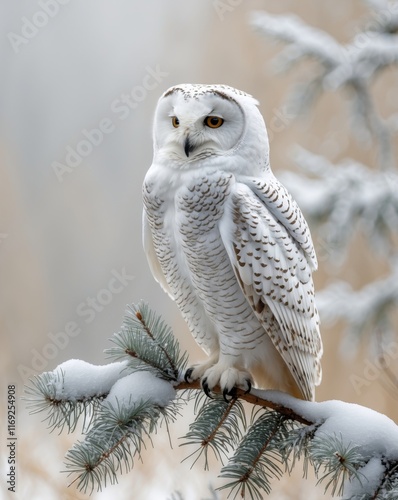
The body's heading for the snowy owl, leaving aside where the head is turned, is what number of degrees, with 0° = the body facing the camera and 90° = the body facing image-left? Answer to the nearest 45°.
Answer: approximately 45°
